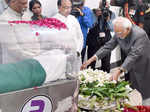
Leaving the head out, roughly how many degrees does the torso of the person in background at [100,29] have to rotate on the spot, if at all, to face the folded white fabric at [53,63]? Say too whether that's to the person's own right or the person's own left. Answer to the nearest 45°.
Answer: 0° — they already face it

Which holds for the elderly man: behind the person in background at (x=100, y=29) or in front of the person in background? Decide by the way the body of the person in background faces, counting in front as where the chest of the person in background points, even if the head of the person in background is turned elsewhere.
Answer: in front

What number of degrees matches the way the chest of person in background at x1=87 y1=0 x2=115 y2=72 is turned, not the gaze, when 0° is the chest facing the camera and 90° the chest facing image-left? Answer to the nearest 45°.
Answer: approximately 0°

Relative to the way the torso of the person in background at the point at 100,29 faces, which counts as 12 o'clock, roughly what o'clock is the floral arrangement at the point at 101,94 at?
The floral arrangement is roughly at 12 o'clock from the person in background.

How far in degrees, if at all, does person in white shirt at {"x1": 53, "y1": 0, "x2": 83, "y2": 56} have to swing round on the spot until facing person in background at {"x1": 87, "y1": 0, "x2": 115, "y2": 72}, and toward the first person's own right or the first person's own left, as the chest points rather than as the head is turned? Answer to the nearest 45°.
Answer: approximately 90° to the first person's own left

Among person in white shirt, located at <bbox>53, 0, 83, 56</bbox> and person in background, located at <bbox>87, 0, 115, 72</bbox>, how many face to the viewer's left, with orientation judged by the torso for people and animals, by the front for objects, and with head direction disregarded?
0

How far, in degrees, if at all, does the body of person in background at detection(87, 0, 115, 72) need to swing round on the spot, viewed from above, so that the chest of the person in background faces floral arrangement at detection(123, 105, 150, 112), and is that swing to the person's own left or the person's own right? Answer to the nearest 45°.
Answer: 0° — they already face it
